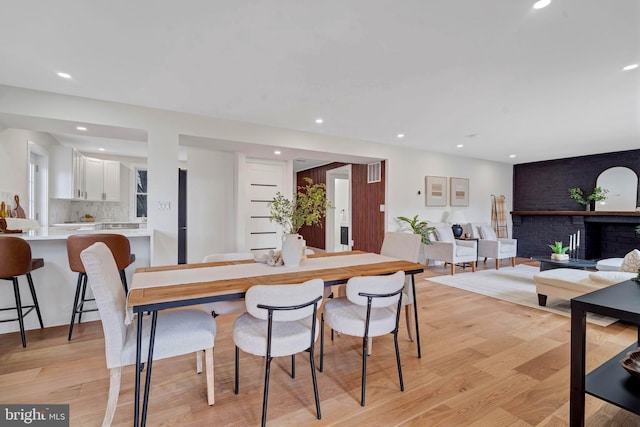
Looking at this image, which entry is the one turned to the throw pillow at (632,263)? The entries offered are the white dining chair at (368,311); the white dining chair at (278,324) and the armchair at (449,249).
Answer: the armchair

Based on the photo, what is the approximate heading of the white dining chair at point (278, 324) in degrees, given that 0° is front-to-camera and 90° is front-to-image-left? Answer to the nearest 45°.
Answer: approximately 135°

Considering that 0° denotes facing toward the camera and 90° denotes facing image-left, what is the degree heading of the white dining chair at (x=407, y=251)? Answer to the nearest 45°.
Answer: approximately 45°

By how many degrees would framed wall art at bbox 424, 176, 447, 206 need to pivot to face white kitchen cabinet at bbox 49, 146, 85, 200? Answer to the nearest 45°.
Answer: approximately 90° to its right

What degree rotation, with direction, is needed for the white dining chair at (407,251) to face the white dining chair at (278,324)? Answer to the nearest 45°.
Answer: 0° — it already faces it

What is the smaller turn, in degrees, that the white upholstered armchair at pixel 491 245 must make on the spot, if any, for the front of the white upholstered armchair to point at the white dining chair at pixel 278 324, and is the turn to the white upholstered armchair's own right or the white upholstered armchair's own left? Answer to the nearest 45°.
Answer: approximately 45° to the white upholstered armchair's own right

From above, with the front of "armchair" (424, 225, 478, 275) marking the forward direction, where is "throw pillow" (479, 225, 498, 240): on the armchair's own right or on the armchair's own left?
on the armchair's own left

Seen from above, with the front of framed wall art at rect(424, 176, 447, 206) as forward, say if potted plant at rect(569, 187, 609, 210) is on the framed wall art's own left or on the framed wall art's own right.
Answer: on the framed wall art's own left

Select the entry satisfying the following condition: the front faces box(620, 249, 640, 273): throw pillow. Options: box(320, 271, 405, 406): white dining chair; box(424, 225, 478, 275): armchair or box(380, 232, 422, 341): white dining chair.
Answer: the armchair

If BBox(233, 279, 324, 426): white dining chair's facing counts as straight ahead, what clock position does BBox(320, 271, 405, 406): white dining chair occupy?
BBox(320, 271, 405, 406): white dining chair is roughly at 4 o'clock from BBox(233, 279, 324, 426): white dining chair.

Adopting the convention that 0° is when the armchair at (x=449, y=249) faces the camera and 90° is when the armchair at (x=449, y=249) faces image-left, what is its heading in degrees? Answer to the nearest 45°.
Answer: approximately 315°

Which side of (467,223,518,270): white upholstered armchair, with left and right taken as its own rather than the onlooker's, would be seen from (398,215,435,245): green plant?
right

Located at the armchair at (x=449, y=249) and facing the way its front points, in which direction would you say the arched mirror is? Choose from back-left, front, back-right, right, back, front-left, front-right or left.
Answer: left
